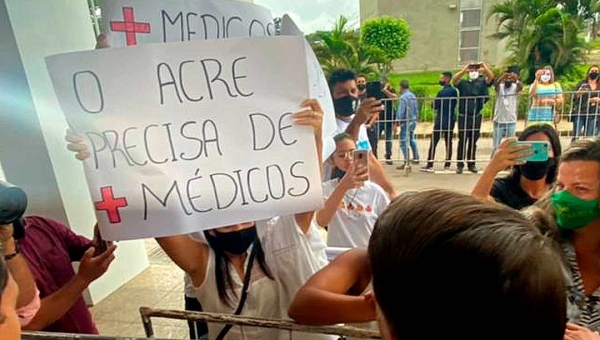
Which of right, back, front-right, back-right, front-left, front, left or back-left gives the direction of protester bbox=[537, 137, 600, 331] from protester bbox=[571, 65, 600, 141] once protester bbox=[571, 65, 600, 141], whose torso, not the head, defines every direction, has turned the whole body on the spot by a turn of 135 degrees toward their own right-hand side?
back-left

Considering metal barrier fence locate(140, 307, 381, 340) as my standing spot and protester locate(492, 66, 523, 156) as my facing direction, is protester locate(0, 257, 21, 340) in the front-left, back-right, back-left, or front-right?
back-left

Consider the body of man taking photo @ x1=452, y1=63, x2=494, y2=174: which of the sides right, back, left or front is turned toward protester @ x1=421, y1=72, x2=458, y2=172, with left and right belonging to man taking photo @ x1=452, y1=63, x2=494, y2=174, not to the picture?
right

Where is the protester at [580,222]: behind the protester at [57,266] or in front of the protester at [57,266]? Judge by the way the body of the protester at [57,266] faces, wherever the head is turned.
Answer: in front

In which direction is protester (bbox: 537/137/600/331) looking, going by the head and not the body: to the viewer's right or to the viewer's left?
to the viewer's left

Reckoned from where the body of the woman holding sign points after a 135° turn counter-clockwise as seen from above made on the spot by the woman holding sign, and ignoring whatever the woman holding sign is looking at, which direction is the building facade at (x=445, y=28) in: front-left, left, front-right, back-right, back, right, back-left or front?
front

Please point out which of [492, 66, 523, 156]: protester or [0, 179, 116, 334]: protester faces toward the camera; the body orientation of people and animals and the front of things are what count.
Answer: [492, 66, 523, 156]: protester

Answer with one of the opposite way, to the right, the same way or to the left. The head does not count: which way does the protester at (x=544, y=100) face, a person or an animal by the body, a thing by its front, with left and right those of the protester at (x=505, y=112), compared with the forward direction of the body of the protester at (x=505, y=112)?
the same way

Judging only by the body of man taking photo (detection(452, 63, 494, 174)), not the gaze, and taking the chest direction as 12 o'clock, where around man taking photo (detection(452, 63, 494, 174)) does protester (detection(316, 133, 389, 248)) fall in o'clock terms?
protester (detection(316, 133, 389, 248)) is roughly at 12 o'clock from man taking photo (detection(452, 63, 494, 174)).

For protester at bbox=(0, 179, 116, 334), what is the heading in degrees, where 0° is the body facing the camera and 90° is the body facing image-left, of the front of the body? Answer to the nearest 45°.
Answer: approximately 270°

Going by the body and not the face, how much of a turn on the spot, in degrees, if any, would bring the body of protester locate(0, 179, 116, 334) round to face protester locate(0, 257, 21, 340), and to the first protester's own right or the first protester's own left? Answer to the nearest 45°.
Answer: approximately 90° to the first protester's own right

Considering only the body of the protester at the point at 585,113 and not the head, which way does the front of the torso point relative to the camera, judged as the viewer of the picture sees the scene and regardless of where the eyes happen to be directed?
toward the camera

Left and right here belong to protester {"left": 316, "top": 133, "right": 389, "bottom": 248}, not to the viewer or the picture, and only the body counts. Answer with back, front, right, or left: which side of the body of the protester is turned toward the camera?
front

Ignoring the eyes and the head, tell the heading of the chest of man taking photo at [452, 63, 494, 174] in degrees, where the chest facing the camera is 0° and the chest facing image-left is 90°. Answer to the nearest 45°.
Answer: approximately 0°
